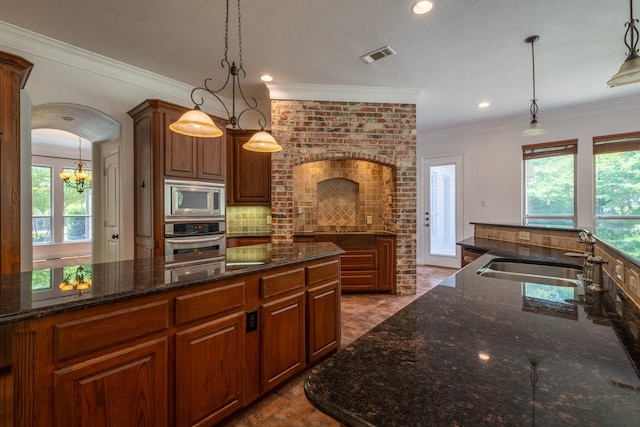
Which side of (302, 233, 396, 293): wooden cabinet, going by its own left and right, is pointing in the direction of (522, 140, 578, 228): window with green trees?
left

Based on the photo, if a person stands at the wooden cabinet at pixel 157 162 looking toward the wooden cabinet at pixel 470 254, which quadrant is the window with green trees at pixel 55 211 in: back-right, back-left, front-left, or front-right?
back-left

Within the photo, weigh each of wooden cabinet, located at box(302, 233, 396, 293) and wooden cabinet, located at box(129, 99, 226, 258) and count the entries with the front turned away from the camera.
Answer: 0

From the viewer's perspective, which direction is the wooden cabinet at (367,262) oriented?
toward the camera

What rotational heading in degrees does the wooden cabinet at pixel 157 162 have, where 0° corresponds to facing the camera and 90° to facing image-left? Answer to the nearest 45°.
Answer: approximately 315°

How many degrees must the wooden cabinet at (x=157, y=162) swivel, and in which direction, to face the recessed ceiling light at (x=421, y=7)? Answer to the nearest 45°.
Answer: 0° — it already faces it

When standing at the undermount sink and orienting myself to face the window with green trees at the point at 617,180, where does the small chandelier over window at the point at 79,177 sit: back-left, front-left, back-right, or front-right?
back-left

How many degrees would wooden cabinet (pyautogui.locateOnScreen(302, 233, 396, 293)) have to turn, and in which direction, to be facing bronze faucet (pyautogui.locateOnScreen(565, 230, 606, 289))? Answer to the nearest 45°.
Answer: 0° — it already faces it

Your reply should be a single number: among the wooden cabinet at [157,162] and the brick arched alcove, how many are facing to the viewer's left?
0

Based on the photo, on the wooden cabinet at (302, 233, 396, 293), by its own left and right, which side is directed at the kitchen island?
front

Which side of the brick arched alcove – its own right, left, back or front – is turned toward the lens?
front

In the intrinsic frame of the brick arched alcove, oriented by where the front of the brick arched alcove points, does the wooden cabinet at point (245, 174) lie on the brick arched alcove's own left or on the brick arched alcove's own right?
on the brick arched alcove's own right
